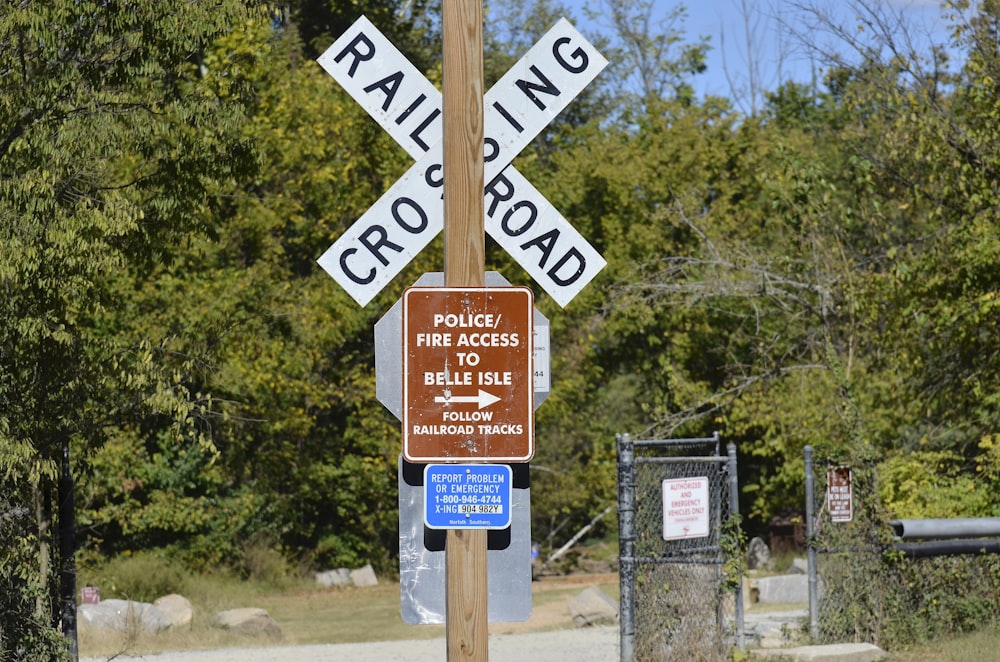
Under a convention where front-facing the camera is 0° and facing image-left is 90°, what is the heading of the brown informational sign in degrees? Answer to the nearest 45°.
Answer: approximately 0°

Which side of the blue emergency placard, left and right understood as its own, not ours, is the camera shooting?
front

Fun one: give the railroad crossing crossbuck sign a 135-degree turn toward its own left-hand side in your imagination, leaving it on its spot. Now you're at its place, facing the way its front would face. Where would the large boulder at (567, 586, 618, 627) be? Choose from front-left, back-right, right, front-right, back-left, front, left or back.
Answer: front-left

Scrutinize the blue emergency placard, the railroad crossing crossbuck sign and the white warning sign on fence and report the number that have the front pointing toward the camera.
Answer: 3

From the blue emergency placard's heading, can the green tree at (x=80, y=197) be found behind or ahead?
behind

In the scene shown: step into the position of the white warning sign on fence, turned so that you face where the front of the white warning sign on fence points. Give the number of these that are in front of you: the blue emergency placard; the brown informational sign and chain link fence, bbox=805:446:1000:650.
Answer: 2

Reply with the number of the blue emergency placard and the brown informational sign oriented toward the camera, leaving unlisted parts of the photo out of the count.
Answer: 2

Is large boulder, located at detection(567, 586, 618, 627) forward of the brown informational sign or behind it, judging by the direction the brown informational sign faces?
behind

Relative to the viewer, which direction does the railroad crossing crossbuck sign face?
toward the camera

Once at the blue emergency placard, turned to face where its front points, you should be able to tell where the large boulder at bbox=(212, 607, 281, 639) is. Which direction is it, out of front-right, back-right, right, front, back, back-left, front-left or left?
back

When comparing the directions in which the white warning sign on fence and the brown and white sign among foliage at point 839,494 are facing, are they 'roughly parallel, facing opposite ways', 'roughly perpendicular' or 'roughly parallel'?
roughly parallel

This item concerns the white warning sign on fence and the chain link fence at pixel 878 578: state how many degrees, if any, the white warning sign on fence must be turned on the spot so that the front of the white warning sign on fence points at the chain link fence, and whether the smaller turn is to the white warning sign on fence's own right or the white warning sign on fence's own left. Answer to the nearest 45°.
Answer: approximately 135° to the white warning sign on fence's own left
